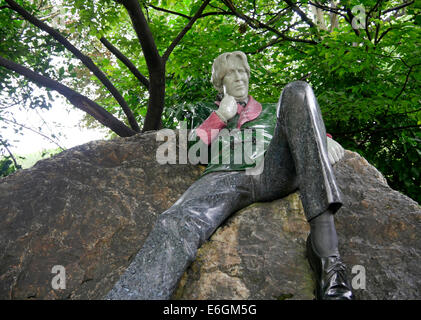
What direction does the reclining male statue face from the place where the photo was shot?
facing the viewer
